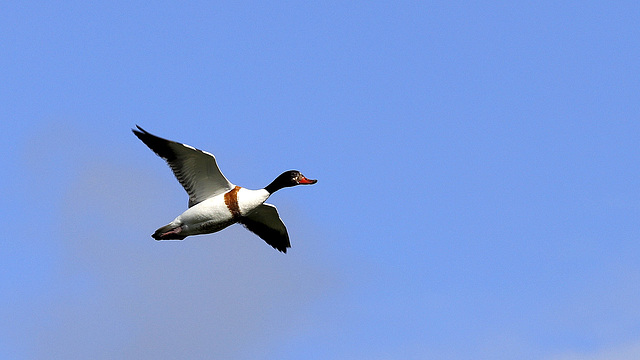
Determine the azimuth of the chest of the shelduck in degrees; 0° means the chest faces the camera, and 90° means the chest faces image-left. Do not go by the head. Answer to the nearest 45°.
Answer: approximately 270°
